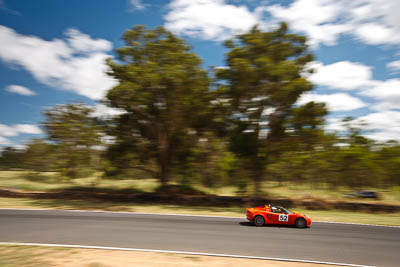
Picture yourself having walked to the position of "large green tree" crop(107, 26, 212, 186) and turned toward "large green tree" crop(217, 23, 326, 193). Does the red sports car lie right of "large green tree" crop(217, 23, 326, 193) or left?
right

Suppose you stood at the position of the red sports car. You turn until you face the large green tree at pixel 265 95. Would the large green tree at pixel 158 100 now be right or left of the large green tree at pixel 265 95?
left

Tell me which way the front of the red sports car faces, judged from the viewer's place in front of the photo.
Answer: facing to the right of the viewer

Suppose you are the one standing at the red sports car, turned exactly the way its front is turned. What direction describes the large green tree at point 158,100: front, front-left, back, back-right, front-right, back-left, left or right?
back-left

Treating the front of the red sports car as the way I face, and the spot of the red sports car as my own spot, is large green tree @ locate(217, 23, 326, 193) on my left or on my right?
on my left
